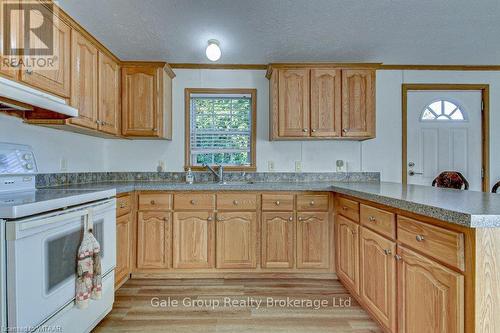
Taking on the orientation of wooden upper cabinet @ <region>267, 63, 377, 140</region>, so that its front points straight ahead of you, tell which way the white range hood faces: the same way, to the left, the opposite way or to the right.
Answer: to the left

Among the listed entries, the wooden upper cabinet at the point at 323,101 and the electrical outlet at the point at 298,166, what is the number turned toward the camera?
2

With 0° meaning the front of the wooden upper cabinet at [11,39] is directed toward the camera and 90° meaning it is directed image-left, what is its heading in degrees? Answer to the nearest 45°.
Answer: approximately 315°

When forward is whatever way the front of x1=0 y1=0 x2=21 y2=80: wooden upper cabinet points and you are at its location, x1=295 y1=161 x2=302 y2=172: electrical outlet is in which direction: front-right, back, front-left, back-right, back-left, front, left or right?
front-left

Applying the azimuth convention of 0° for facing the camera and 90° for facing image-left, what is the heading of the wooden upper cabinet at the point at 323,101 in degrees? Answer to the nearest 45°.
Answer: approximately 0°

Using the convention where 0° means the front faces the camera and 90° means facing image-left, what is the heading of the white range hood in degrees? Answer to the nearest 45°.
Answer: approximately 315°

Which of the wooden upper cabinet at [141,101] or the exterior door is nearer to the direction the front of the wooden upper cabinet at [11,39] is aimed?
the exterior door

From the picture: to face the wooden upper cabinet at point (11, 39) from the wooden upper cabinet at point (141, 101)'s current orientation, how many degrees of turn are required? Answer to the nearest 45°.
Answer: approximately 45° to its right

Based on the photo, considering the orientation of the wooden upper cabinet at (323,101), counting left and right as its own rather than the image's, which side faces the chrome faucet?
right

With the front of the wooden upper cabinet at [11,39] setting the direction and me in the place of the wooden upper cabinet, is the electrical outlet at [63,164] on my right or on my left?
on my left

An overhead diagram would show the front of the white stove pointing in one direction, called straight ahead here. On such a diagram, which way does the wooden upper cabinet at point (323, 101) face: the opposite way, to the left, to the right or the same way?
to the right
